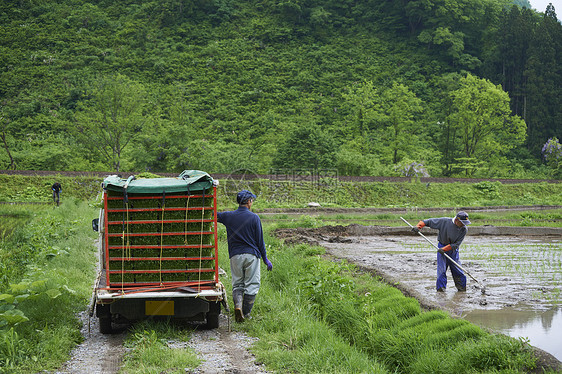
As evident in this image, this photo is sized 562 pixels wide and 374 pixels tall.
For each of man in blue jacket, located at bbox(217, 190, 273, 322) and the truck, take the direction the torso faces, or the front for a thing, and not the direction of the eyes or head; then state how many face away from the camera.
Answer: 2

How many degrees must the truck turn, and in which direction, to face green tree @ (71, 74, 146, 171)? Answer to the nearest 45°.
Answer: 0° — it already faces it

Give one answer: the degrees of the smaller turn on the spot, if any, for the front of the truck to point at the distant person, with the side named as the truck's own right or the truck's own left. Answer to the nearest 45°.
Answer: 0° — it already faces them

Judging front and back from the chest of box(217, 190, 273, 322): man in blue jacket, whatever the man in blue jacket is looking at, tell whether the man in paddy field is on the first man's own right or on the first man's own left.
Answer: on the first man's own right

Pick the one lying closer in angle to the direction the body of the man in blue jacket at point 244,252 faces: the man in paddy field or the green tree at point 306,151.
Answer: the green tree

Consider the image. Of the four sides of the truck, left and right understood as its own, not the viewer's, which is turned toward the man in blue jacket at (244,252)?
right

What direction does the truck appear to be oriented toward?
away from the camera

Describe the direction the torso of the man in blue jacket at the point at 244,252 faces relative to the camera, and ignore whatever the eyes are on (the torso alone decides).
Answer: away from the camera

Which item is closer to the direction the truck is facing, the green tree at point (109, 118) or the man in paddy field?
the green tree

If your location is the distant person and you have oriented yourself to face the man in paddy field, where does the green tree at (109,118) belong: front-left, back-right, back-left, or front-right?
back-left
